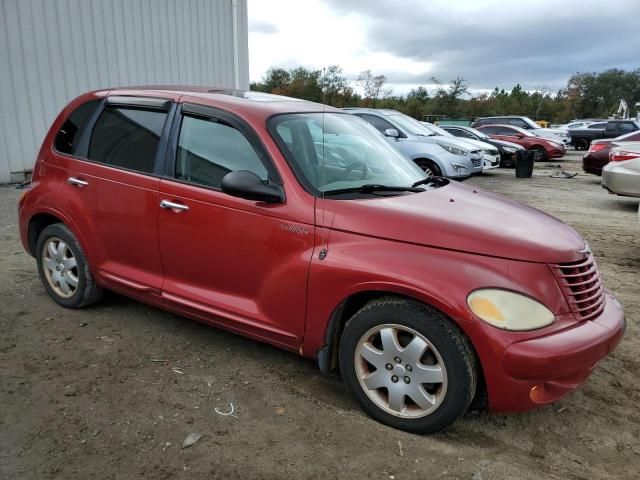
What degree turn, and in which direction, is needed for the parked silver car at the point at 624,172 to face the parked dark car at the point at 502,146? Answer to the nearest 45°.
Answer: approximately 90° to its left

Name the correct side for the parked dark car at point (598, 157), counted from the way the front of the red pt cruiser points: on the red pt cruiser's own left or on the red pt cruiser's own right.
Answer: on the red pt cruiser's own left

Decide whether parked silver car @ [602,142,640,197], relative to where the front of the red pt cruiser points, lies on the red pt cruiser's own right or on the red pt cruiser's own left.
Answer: on the red pt cruiser's own left

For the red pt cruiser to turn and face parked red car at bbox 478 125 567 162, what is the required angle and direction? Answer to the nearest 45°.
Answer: approximately 90° to its left

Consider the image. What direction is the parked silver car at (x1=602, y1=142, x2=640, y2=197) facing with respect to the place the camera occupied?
facing away from the viewer and to the right of the viewer

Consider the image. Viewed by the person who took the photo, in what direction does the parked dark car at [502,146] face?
facing the viewer and to the right of the viewer

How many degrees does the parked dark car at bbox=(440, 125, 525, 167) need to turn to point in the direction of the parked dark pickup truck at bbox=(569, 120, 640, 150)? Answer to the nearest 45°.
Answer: approximately 90° to its left

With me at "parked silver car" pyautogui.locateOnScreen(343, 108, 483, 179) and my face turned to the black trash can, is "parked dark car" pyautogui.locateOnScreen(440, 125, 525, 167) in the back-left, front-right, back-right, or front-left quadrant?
front-left
